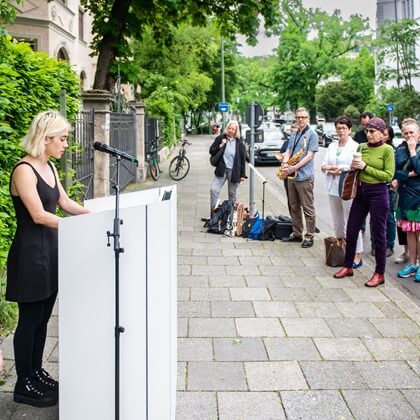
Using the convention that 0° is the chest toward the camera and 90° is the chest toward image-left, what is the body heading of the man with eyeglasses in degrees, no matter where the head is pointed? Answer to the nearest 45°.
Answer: approximately 45°

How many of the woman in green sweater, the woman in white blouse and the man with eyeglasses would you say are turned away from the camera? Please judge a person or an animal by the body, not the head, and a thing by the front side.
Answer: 0

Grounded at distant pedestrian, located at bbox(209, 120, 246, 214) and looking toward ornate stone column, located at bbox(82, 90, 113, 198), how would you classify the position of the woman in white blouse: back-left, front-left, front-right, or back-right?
back-left

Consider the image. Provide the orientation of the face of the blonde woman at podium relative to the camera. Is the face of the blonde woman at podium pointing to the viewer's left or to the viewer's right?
to the viewer's right

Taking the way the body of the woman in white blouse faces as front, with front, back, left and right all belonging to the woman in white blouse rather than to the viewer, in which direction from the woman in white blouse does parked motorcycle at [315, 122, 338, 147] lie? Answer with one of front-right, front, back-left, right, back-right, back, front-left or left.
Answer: back-right

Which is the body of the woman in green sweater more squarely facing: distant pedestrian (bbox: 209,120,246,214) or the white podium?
the white podium

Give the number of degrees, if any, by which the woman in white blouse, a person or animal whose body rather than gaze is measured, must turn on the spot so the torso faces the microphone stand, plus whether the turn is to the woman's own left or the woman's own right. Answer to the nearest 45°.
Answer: approximately 45° to the woman's own left

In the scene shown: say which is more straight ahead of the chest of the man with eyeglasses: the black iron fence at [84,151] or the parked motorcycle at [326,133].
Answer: the black iron fence

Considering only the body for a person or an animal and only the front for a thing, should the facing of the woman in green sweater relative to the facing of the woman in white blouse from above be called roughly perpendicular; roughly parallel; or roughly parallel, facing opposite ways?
roughly parallel

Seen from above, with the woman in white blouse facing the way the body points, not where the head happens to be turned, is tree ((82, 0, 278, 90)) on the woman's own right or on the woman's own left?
on the woman's own right

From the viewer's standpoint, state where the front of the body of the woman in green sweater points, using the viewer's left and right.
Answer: facing the viewer and to the left of the viewer

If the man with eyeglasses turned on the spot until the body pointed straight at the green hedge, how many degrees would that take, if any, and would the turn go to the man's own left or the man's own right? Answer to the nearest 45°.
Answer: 0° — they already face it
